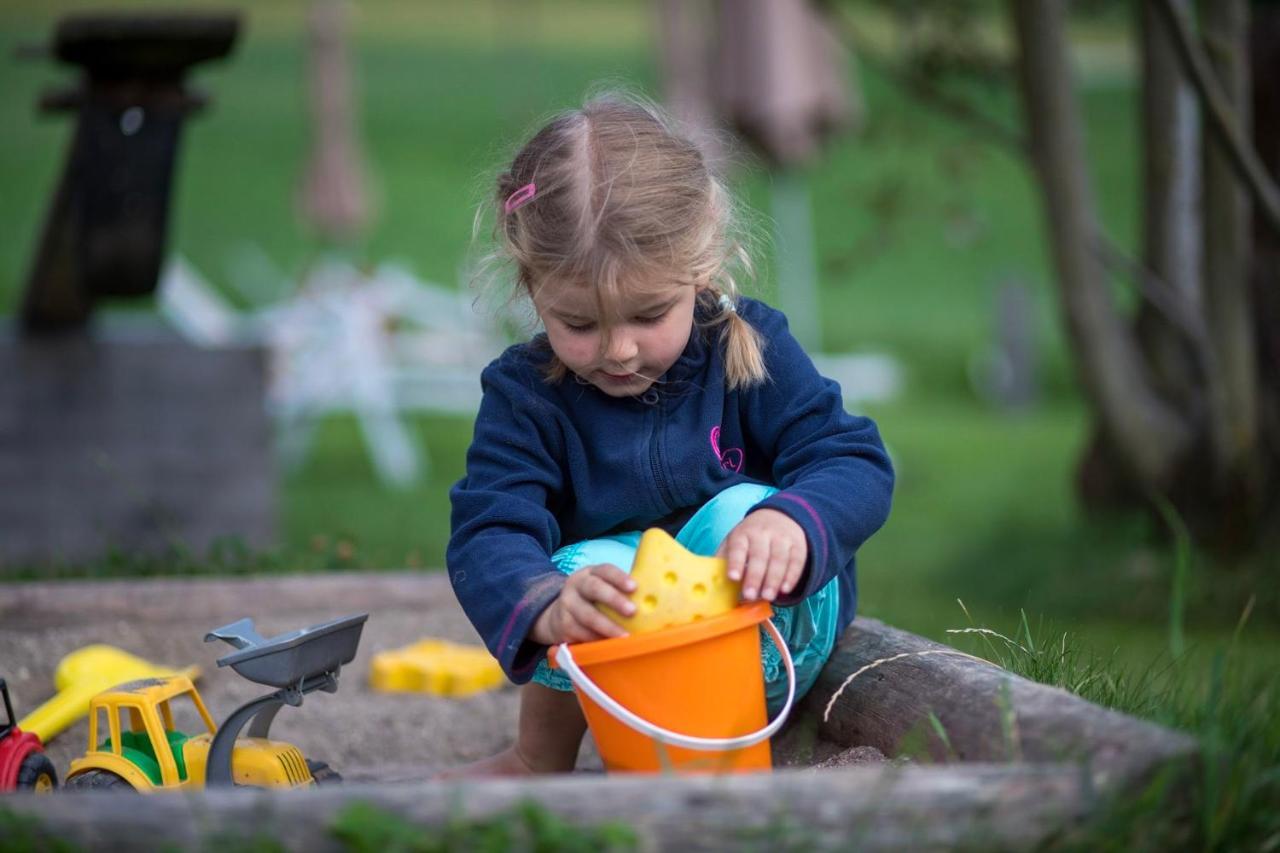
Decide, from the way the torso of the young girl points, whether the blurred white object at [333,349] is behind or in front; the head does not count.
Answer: behind

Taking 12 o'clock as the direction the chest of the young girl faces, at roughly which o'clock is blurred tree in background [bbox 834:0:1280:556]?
The blurred tree in background is roughly at 7 o'clock from the young girl.

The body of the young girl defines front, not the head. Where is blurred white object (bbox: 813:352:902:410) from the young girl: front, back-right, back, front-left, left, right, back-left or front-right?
back

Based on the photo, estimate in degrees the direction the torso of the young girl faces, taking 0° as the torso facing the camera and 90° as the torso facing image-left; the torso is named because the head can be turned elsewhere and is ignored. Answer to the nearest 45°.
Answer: approximately 0°

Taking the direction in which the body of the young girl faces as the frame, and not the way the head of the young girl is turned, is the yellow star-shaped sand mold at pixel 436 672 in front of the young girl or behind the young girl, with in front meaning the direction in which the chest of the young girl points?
behind
